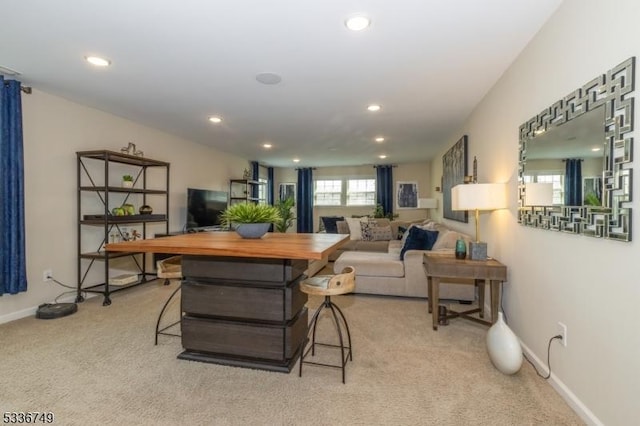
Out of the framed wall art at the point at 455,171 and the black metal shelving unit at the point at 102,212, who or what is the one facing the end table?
the black metal shelving unit

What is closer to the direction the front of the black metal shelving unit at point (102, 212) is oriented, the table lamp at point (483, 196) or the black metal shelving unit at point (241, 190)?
the table lamp

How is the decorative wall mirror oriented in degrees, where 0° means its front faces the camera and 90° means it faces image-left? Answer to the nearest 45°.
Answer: approximately 45°

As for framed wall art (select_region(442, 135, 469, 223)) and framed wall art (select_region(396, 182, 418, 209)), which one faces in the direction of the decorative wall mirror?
framed wall art (select_region(396, 182, 418, 209))

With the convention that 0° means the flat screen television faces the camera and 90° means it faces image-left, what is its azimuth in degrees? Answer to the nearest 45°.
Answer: approximately 315°

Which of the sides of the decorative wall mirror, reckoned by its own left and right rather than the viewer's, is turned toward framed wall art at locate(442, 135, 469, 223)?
right

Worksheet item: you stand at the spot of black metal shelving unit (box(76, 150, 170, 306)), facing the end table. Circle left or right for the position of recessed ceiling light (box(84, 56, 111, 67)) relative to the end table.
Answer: right

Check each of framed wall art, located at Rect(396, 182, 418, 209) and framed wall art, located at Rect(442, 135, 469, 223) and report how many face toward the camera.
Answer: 1

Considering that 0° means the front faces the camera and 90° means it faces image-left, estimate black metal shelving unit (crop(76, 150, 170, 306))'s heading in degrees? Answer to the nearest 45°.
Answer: approximately 315°

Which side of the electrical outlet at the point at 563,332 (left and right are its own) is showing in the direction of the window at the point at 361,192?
right

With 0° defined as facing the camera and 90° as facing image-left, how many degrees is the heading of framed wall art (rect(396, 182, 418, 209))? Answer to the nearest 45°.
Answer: approximately 0°

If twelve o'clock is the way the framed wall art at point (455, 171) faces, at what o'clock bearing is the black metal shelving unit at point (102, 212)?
The black metal shelving unit is roughly at 11 o'clock from the framed wall art.

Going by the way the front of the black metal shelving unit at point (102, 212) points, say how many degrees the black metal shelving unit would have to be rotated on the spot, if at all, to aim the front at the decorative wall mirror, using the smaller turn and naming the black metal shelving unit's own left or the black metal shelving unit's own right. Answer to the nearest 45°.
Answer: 0° — it already faces it
